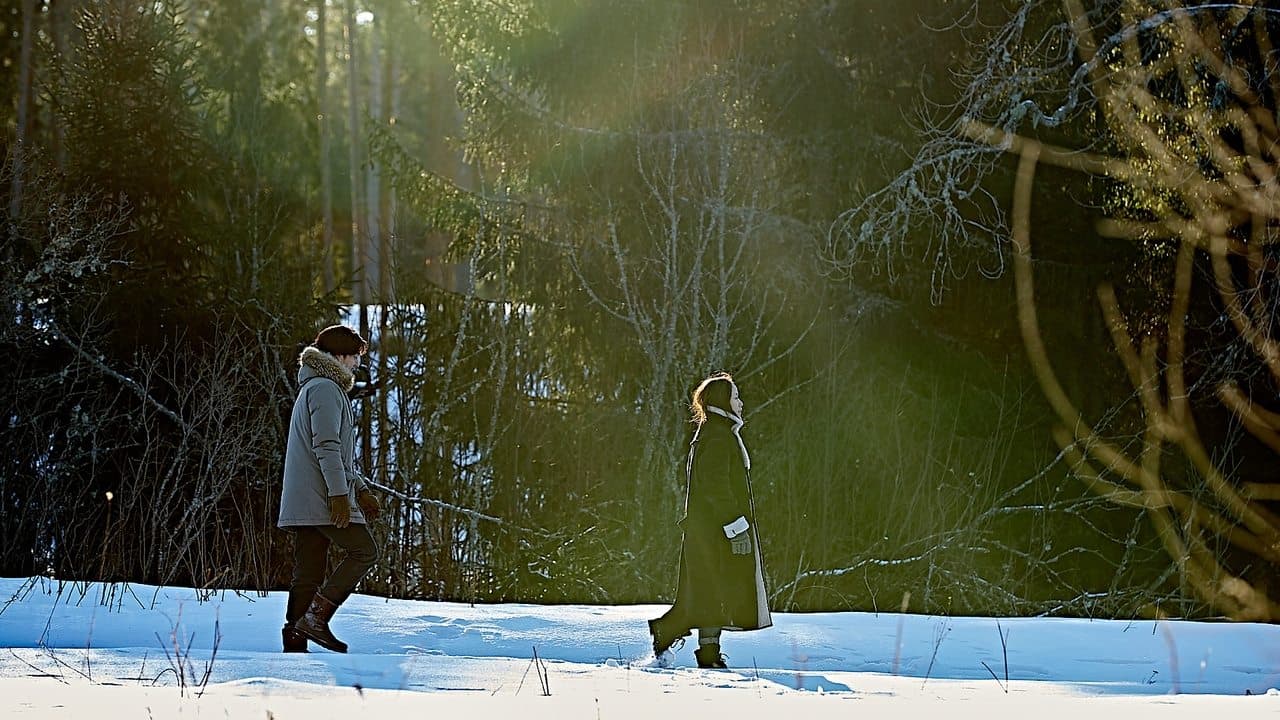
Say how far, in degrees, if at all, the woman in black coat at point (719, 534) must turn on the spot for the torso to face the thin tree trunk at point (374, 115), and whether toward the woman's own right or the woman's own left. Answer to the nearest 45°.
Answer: approximately 90° to the woman's own left

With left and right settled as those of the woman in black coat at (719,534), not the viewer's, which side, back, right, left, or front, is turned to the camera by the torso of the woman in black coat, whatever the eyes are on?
right

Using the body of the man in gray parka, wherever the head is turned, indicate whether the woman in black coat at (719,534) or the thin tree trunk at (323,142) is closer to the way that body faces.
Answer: the woman in black coat

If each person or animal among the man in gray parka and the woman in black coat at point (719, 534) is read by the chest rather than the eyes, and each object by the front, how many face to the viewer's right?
2

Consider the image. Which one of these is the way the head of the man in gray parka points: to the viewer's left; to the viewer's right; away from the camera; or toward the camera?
to the viewer's right

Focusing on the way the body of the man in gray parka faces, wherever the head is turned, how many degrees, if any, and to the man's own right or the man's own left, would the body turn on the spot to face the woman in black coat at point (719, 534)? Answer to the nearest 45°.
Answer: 0° — they already face them

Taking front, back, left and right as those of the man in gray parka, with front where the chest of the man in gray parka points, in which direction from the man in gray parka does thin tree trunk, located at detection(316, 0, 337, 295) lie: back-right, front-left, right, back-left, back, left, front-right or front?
left

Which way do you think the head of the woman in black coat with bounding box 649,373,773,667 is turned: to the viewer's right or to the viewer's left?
to the viewer's right

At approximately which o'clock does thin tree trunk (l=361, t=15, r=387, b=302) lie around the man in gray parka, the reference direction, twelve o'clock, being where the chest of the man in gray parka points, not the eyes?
The thin tree trunk is roughly at 9 o'clock from the man in gray parka.

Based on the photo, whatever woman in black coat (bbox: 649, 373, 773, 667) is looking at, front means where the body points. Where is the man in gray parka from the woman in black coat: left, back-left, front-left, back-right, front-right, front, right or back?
back

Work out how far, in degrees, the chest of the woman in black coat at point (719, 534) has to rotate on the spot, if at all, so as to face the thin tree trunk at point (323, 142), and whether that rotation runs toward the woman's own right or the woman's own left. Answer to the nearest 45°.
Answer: approximately 90° to the woman's own left

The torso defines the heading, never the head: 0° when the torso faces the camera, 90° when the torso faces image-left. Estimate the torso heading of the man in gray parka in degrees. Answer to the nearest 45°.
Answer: approximately 270°
